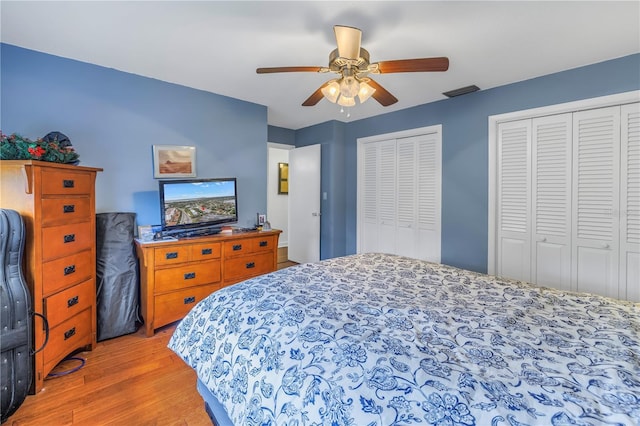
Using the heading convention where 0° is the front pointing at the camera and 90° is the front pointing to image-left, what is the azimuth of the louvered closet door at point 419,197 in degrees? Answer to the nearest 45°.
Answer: approximately 45°

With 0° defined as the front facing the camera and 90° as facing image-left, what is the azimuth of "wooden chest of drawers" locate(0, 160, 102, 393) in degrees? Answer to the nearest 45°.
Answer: approximately 315°

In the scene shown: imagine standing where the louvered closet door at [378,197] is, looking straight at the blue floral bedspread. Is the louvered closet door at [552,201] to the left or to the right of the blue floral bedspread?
left

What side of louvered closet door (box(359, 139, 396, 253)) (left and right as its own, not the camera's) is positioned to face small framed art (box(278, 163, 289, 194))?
right

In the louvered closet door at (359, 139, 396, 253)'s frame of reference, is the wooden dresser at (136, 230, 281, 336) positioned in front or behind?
in front

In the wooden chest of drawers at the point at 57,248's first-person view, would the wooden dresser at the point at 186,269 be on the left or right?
on its left

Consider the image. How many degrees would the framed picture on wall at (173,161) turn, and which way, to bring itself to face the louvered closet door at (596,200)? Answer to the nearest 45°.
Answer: approximately 45° to its left

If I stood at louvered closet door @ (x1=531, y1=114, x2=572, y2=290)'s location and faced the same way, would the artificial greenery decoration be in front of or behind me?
in front

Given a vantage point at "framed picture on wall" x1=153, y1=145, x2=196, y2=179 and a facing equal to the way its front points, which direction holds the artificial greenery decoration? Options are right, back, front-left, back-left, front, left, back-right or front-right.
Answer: front-right
